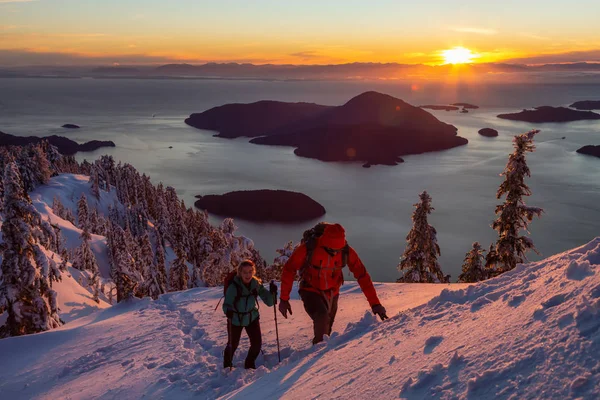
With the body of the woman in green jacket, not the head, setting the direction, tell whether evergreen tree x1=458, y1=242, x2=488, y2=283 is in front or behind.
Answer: behind

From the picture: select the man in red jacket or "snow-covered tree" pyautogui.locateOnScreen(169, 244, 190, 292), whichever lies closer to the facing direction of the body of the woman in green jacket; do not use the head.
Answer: the man in red jacket

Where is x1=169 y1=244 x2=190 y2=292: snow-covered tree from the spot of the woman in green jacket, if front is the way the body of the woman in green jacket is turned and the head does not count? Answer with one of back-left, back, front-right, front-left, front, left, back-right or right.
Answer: back

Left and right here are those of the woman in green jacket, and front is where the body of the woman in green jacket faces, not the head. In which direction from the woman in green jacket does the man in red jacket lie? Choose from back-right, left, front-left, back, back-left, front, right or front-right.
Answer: left

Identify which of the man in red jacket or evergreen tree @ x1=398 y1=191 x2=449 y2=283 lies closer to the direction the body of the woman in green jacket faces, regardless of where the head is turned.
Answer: the man in red jacket

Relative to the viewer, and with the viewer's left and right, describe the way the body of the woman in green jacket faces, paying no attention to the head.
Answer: facing the viewer

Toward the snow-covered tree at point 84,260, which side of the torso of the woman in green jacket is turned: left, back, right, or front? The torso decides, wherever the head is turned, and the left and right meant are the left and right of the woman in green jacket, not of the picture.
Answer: back
